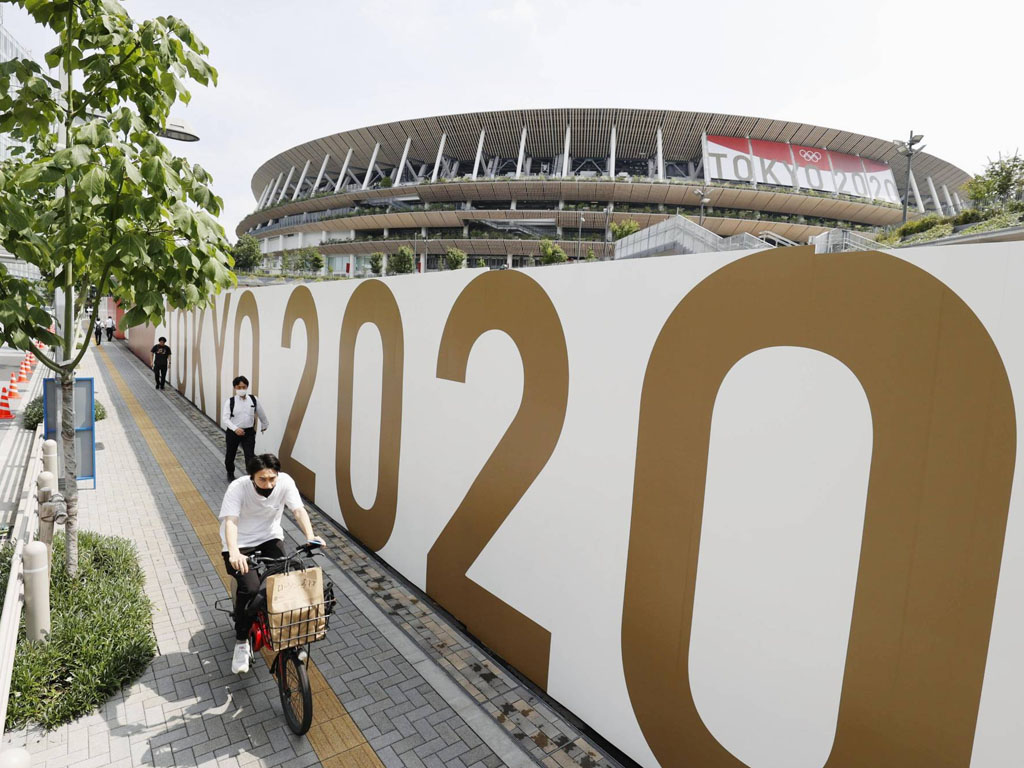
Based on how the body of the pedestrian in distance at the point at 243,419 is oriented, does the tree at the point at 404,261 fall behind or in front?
behind

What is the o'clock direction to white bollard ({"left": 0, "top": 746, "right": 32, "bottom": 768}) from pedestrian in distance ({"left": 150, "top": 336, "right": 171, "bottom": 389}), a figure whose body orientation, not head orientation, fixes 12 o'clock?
The white bollard is roughly at 12 o'clock from the pedestrian in distance.

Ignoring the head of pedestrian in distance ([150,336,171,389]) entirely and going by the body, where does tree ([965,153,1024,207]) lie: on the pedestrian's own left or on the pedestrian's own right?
on the pedestrian's own left

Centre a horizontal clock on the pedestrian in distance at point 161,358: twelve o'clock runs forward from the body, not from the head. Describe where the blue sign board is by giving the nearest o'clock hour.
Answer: The blue sign board is roughly at 12 o'clock from the pedestrian in distance.

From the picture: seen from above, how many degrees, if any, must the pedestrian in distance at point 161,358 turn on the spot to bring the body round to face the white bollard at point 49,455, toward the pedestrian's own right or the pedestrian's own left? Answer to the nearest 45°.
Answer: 0° — they already face it

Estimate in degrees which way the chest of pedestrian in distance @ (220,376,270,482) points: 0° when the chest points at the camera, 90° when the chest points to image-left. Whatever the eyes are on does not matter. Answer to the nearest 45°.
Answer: approximately 0°

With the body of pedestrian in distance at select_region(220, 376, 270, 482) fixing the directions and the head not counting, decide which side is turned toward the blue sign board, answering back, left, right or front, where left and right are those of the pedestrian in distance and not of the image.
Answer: right

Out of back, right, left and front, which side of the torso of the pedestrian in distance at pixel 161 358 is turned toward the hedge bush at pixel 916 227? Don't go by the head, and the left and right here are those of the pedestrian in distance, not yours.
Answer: left

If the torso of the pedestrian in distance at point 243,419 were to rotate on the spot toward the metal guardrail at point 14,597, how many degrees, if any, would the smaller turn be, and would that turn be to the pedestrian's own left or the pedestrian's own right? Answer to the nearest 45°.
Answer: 0° — they already face it

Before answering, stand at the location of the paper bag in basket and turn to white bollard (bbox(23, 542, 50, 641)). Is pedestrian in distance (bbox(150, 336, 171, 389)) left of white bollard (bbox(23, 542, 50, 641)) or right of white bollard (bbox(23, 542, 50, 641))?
right

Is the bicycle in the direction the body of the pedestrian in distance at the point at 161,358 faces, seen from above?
yes

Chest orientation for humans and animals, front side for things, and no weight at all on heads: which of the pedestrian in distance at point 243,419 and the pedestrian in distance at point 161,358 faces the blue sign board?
the pedestrian in distance at point 161,358
